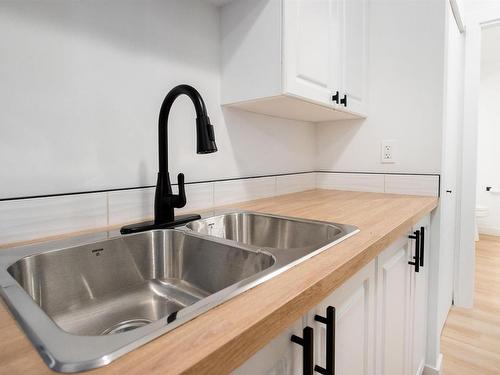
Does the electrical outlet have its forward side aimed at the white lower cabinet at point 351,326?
yes

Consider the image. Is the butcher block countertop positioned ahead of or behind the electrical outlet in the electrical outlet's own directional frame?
ahead

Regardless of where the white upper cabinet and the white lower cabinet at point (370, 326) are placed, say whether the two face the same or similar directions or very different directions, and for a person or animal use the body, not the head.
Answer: same or similar directions

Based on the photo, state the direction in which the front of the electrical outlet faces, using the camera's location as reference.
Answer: facing the viewer

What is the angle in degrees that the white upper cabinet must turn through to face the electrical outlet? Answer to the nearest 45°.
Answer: approximately 90° to its left

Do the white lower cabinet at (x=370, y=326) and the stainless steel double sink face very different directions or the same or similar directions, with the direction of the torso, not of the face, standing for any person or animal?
same or similar directions
